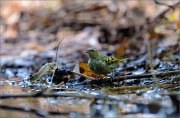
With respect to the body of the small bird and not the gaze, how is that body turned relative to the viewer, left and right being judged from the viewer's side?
facing to the left of the viewer
